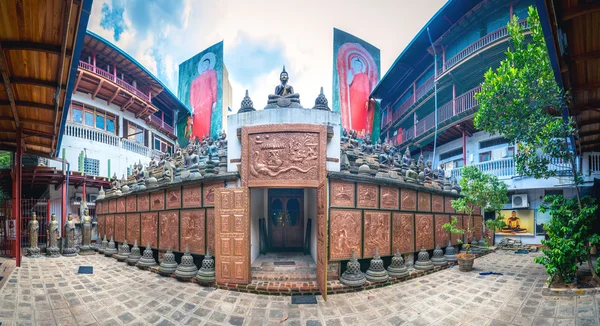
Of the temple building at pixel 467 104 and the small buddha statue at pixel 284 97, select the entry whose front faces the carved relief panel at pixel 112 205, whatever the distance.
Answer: the temple building

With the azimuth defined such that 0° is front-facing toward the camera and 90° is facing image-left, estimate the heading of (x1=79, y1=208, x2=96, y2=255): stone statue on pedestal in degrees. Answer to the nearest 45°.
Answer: approximately 0°

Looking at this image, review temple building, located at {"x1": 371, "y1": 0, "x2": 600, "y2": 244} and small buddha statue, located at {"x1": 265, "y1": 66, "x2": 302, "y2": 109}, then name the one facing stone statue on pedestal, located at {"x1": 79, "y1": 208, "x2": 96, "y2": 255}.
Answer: the temple building

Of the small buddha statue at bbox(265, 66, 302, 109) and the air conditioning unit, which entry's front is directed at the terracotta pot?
the air conditioning unit

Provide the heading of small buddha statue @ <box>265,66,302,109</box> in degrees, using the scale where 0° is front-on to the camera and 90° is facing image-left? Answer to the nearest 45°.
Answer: approximately 0°

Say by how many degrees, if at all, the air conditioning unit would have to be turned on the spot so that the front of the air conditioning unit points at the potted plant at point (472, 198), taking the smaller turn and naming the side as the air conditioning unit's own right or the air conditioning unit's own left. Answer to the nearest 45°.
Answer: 0° — it already faces it

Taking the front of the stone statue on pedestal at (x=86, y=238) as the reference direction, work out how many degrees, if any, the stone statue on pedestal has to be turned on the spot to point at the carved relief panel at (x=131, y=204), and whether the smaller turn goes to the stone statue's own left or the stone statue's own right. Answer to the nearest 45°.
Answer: approximately 45° to the stone statue's own left

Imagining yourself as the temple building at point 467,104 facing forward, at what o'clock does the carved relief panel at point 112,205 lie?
The carved relief panel is roughly at 12 o'clock from the temple building.

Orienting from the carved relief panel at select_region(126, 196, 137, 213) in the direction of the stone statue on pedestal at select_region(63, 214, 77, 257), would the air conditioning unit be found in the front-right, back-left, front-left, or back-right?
back-right
